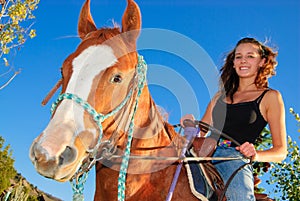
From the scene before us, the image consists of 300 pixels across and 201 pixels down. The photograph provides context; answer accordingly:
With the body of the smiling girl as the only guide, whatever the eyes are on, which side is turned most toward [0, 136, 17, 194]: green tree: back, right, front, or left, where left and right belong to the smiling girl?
right

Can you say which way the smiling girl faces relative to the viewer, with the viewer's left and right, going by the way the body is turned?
facing the viewer and to the left of the viewer

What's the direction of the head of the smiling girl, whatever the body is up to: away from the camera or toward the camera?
toward the camera
